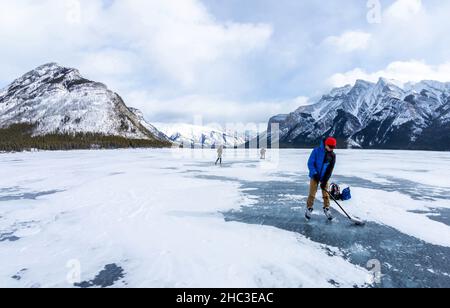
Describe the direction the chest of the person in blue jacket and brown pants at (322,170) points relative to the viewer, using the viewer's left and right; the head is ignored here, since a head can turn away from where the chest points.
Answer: facing the viewer and to the right of the viewer
